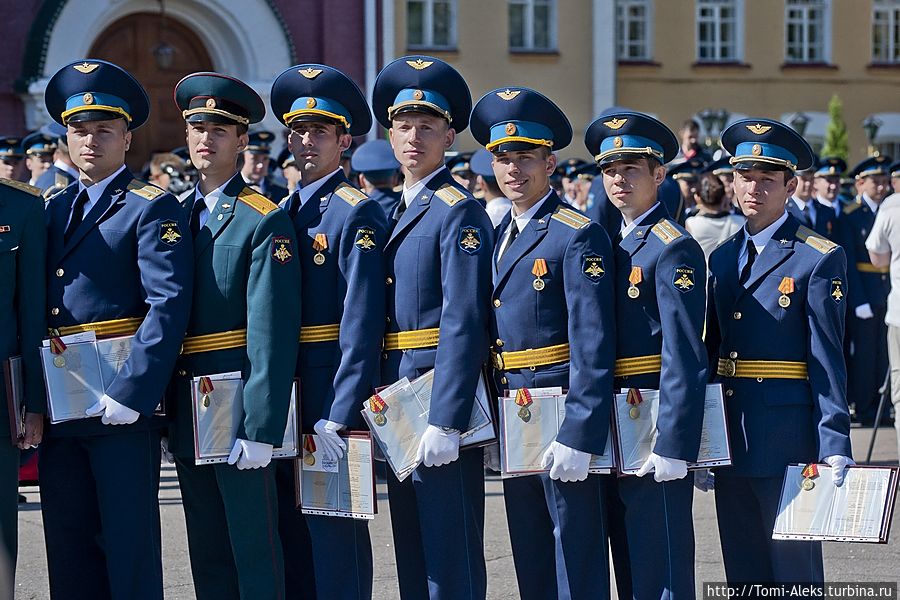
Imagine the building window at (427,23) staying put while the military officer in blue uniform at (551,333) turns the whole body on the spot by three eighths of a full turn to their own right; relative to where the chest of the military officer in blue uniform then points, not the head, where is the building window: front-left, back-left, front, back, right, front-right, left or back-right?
front

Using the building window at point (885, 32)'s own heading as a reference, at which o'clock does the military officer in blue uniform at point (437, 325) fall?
The military officer in blue uniform is roughly at 12 o'clock from the building window.

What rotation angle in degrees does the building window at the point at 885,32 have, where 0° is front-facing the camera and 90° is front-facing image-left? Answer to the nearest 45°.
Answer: approximately 0°

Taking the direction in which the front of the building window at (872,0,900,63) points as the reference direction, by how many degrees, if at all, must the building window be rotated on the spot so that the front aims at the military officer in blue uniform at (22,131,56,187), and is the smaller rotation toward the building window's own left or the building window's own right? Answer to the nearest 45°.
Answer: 0° — it already faces them

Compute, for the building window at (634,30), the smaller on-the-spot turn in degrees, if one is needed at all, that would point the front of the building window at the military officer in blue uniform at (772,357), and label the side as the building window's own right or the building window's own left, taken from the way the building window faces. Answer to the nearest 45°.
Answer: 0° — it already faces them

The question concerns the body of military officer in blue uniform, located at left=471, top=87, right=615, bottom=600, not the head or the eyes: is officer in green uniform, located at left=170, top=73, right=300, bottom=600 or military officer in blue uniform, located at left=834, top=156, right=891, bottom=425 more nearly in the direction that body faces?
the officer in green uniform

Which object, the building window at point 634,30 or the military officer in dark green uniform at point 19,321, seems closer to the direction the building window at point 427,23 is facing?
the military officer in dark green uniform
